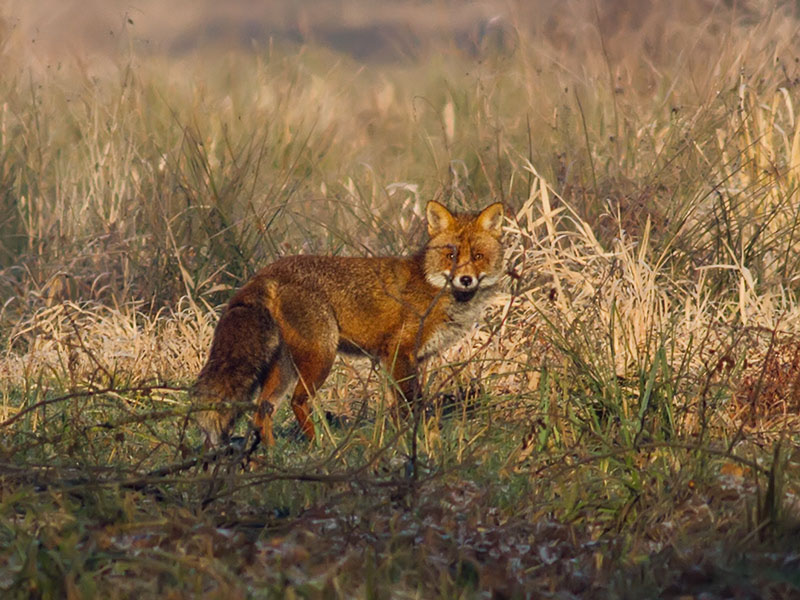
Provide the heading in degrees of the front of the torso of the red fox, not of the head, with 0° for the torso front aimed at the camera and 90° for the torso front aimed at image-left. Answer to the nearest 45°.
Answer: approximately 270°
